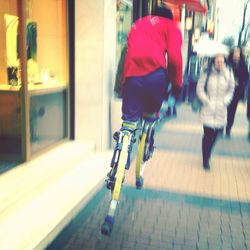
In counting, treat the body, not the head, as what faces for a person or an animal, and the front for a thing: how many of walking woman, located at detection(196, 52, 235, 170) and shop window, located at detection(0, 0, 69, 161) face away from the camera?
0

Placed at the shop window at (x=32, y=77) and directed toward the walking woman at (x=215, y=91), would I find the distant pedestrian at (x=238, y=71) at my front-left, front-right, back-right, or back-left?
front-left

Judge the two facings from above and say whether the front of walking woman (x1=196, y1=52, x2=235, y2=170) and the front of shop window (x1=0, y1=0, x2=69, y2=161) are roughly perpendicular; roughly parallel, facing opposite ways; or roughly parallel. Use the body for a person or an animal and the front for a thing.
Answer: roughly perpendicular

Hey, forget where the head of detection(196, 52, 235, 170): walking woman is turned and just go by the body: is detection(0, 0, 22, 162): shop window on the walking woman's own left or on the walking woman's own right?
on the walking woman's own right

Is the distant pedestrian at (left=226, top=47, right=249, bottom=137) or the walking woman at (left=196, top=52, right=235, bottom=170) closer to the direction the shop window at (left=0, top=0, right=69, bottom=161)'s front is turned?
the walking woman

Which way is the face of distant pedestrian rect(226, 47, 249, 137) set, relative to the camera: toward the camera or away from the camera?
toward the camera

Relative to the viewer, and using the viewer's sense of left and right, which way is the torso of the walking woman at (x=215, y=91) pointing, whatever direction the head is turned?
facing the viewer

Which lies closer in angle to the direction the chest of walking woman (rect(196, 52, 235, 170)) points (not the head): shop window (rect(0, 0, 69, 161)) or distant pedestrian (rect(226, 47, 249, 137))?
the shop window

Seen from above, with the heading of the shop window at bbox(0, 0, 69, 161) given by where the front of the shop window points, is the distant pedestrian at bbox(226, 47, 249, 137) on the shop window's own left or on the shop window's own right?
on the shop window's own left

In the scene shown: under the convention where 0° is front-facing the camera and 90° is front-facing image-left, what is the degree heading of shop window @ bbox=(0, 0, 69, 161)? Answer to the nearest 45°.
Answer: approximately 315°

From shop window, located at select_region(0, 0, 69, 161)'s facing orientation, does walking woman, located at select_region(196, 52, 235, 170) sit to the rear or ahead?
ahead

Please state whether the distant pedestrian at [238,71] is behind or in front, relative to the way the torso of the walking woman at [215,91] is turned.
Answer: behind

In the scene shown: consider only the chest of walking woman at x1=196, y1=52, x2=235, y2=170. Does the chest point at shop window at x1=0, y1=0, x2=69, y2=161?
no
